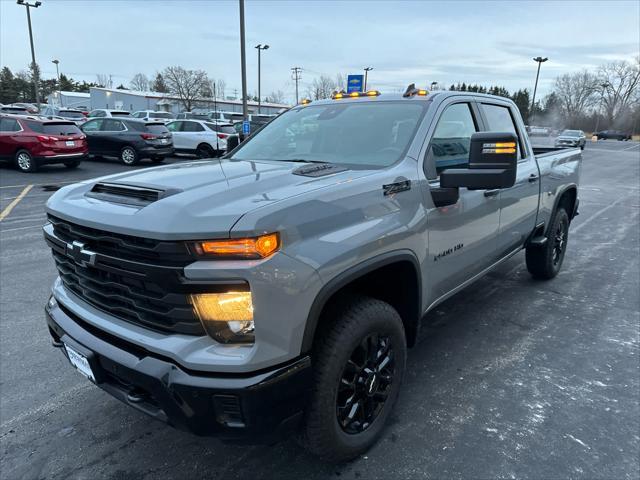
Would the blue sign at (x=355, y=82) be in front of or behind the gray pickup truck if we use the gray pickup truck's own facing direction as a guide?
behind

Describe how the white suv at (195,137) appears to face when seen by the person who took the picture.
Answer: facing away from the viewer and to the left of the viewer

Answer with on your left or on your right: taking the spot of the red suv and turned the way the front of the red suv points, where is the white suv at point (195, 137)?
on your right

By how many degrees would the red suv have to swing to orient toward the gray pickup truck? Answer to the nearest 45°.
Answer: approximately 135° to its left

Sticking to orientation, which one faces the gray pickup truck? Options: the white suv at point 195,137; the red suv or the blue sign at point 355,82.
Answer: the blue sign

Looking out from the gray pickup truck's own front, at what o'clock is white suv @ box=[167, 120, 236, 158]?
The white suv is roughly at 4 o'clock from the gray pickup truck.

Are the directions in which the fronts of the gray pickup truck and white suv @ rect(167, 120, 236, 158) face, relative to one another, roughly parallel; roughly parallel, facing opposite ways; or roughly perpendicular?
roughly perpendicular

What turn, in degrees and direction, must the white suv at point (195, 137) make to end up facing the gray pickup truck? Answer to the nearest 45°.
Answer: approximately 135° to its left
